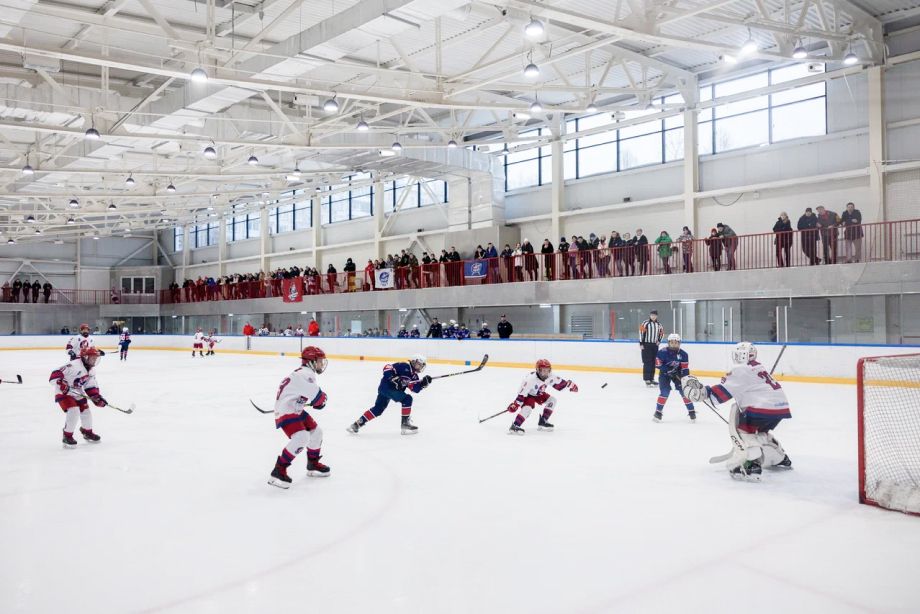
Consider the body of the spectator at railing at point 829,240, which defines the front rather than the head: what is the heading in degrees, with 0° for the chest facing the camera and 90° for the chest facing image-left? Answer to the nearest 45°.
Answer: approximately 45°

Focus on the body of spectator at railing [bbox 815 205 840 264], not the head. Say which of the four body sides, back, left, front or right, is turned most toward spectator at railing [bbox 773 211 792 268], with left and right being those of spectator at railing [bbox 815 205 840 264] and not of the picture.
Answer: right

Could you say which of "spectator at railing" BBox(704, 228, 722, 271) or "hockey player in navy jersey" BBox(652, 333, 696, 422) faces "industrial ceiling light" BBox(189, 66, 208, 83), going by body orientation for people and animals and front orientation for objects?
the spectator at railing

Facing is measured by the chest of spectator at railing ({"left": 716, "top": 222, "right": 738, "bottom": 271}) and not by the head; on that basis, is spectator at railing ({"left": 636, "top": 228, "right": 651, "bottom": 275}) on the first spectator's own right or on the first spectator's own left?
on the first spectator's own right

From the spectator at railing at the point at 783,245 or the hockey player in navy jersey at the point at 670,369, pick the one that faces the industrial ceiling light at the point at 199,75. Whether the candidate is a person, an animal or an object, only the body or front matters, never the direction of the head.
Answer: the spectator at railing

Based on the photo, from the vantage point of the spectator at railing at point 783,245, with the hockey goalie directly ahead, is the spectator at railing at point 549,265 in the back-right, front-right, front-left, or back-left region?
back-right

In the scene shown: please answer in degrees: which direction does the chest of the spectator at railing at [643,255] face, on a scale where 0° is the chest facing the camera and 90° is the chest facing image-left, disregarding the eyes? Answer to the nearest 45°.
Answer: approximately 45°

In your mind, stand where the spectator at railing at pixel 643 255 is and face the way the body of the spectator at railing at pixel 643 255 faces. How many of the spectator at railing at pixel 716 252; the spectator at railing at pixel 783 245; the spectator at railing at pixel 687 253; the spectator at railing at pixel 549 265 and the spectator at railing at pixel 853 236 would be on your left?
4

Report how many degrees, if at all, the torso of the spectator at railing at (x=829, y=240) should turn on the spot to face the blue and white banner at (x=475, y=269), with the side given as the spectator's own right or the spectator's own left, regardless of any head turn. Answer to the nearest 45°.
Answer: approximately 45° to the spectator's own right

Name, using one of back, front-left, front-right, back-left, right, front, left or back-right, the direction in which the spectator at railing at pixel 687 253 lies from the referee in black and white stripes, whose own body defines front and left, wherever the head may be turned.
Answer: back

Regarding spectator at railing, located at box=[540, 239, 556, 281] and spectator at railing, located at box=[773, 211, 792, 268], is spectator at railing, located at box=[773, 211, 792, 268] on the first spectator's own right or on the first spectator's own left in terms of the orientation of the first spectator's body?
on the first spectator's own left

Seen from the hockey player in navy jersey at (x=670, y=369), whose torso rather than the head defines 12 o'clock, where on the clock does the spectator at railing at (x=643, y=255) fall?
The spectator at railing is roughly at 6 o'clock from the hockey player in navy jersey.
